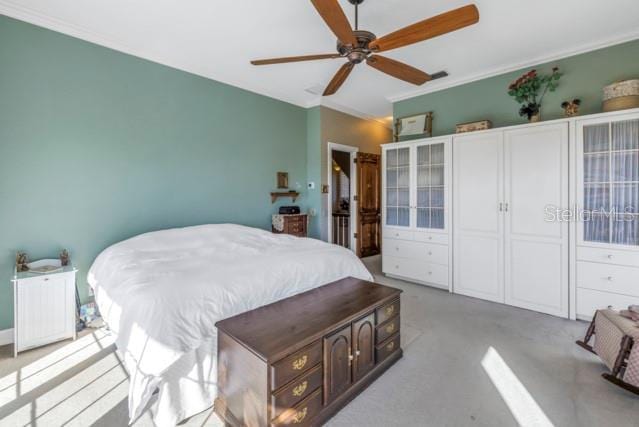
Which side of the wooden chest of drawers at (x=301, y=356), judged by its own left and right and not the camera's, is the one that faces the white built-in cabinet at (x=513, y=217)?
left

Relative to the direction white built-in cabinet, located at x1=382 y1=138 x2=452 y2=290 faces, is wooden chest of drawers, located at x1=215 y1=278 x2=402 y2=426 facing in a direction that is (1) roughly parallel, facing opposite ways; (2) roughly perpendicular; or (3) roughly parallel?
roughly perpendicular

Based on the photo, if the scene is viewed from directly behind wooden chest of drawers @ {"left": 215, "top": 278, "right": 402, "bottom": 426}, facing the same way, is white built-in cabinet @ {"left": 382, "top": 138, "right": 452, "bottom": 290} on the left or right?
on its left

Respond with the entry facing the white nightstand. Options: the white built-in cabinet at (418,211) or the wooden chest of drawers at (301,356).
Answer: the white built-in cabinet

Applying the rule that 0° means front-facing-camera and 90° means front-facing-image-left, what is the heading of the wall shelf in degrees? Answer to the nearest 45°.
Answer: approximately 315°

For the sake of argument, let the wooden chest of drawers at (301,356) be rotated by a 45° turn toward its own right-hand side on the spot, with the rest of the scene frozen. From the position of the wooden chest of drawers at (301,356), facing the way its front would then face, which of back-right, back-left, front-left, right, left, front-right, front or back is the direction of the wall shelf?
back

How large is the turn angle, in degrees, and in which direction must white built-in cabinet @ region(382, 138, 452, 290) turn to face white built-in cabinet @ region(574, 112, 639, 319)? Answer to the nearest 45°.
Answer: approximately 90° to its left

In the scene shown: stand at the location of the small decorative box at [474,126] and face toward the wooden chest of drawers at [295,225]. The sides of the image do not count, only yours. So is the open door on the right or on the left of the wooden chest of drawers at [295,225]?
right

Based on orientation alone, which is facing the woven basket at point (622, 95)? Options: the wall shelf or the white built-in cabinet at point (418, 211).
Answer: the wall shelf

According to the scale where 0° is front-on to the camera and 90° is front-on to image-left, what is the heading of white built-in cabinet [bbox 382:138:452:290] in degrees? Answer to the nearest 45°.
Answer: approximately 45°

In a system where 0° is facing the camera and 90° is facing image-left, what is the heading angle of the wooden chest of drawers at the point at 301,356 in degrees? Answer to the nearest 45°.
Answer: approximately 315°

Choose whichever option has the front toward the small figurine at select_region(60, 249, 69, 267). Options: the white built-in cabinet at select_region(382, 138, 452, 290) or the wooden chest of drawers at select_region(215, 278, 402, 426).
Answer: the white built-in cabinet
